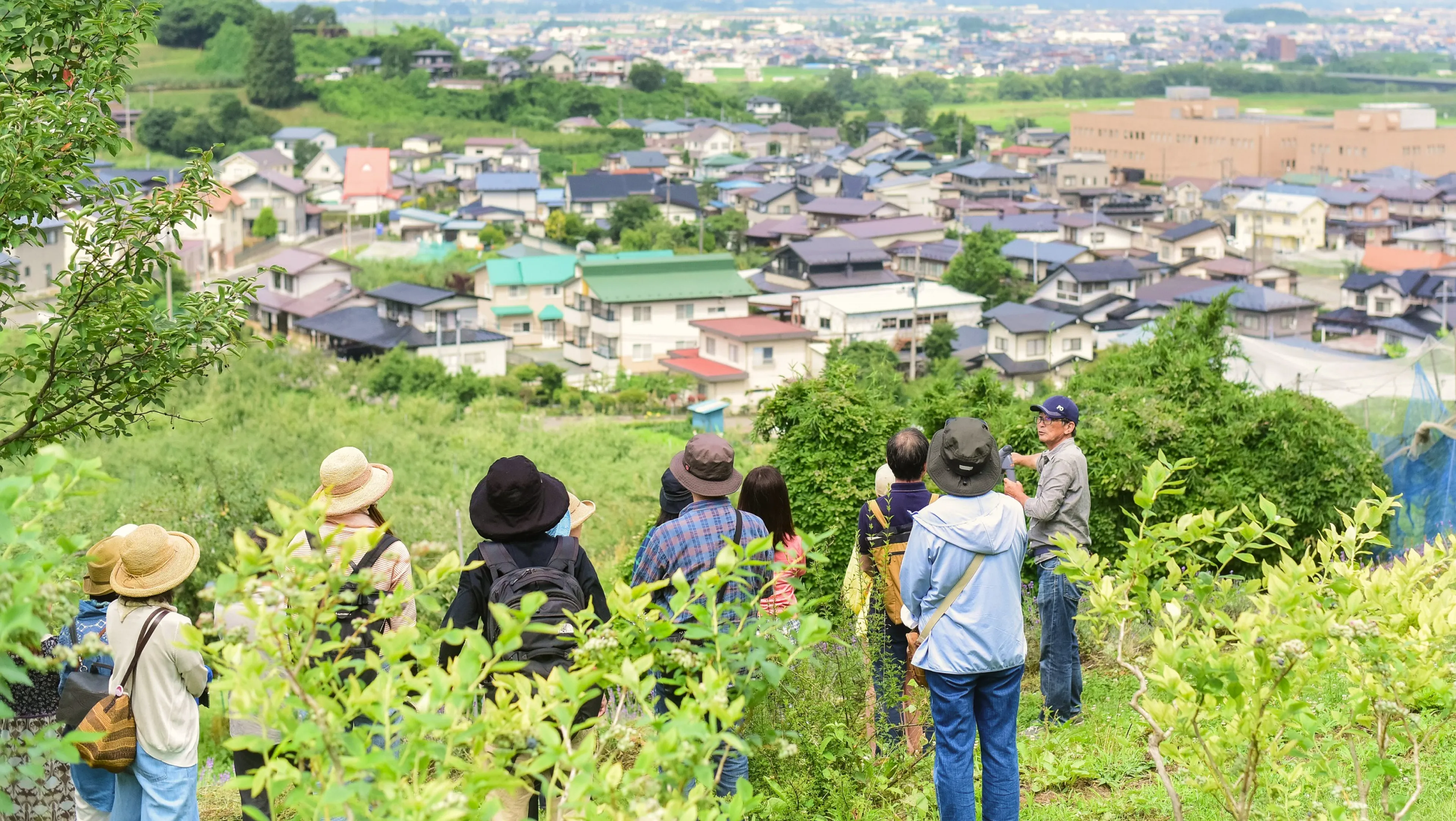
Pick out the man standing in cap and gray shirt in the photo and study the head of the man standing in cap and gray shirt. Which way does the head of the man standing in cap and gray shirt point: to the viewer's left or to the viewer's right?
to the viewer's left

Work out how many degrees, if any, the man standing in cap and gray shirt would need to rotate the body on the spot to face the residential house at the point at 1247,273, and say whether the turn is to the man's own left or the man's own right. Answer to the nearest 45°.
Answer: approximately 90° to the man's own right

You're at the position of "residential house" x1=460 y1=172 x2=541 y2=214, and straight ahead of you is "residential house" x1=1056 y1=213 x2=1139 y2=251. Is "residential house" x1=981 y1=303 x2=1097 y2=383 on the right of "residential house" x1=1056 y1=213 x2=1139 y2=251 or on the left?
right

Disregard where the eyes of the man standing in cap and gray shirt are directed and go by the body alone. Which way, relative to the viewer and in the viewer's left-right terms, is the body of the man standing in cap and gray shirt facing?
facing to the left of the viewer

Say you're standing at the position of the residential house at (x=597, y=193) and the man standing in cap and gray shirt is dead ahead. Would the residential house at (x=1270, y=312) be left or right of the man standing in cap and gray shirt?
left

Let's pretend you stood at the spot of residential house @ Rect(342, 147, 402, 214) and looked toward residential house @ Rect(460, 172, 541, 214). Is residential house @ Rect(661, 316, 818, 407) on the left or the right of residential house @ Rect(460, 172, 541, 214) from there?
right

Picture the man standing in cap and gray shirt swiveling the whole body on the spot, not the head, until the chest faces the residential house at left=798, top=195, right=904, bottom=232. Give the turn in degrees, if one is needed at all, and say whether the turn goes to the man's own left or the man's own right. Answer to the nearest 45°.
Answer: approximately 90° to the man's own right

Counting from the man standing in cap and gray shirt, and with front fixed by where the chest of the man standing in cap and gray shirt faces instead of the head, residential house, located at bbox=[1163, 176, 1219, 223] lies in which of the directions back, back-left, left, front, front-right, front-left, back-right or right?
right

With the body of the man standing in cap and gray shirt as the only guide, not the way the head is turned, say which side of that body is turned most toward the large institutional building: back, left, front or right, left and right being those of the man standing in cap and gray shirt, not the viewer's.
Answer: right

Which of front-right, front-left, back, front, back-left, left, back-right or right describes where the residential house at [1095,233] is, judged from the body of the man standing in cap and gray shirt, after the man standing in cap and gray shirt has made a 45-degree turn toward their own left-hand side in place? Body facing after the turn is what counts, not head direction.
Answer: back-right

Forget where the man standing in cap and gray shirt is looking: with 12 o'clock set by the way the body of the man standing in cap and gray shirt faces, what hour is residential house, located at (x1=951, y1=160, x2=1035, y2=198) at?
The residential house is roughly at 3 o'clock from the man standing in cap and gray shirt.

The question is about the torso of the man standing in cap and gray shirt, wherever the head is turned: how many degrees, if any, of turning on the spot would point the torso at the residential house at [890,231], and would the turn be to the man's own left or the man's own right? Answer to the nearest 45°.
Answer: approximately 90° to the man's own right

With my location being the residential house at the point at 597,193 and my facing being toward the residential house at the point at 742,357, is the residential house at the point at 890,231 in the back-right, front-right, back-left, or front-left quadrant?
front-left

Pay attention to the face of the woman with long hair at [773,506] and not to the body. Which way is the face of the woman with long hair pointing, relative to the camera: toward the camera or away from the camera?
away from the camera
